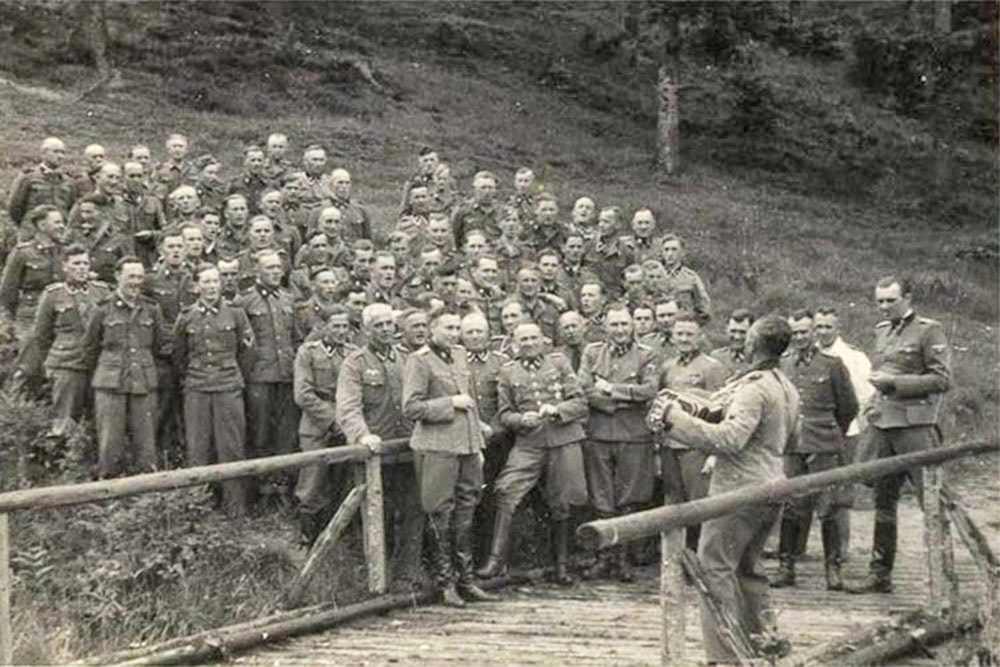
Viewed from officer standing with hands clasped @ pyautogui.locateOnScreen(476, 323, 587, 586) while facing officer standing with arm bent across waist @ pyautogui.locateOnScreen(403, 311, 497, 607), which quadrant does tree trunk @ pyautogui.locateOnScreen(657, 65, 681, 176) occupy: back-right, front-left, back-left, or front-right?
back-right

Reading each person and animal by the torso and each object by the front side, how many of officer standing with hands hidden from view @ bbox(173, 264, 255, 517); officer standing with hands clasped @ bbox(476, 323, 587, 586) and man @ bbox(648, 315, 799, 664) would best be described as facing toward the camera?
2

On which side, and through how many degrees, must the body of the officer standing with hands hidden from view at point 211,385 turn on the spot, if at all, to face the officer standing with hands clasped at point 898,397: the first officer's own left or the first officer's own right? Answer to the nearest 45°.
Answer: approximately 90° to the first officer's own left

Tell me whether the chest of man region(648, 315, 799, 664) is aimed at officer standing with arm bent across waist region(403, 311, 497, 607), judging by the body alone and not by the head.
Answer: yes

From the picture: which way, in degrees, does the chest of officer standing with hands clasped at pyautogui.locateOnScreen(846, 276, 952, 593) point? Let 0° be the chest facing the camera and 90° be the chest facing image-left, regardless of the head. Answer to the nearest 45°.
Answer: approximately 45°

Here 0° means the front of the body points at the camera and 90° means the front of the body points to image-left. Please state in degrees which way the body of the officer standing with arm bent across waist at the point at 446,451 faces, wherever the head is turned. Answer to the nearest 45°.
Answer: approximately 315°

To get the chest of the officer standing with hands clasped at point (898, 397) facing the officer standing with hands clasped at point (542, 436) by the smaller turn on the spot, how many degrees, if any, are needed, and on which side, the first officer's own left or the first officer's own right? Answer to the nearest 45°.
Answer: approximately 45° to the first officer's own right
